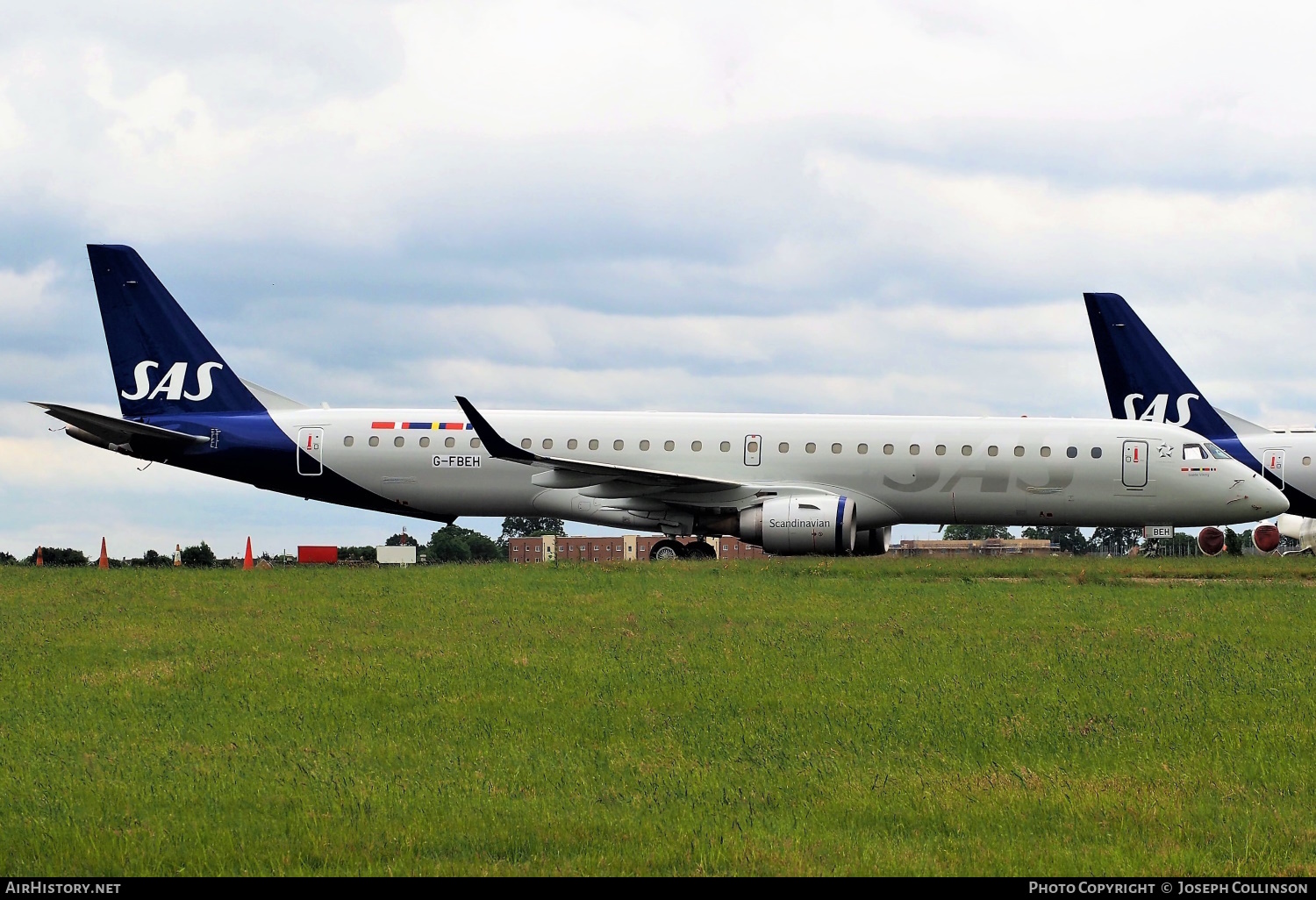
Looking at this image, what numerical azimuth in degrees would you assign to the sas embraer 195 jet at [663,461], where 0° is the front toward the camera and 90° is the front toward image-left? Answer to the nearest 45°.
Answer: approximately 270°
